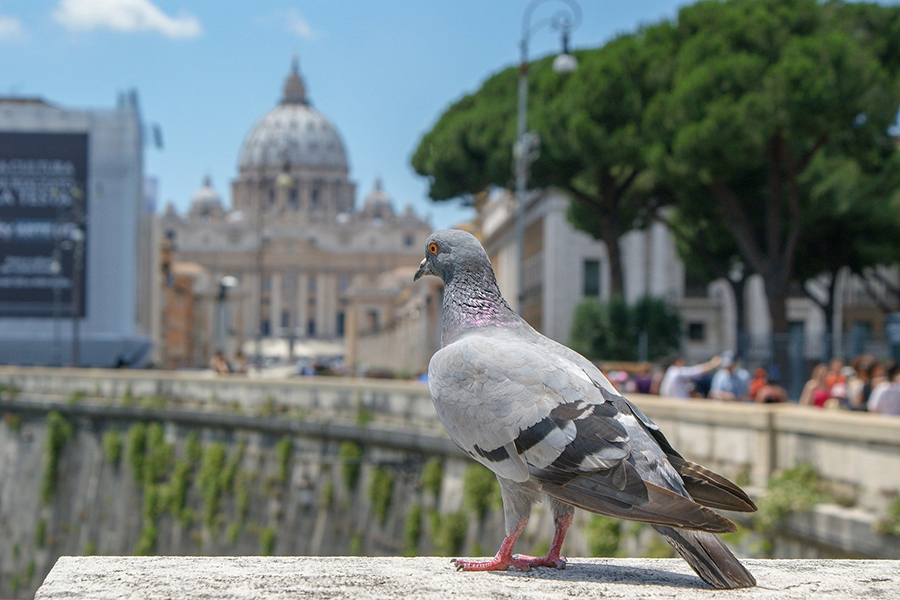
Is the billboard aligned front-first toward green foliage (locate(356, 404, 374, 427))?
yes

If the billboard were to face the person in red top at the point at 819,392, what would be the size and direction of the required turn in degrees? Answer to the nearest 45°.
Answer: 0° — it already faces them

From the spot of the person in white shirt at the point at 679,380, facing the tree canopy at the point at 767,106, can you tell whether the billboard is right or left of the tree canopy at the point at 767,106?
left

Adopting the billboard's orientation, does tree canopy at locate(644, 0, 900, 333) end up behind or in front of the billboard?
in front

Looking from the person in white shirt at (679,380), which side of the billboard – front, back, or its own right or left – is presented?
front

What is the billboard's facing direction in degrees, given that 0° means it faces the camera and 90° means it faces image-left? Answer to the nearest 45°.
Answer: approximately 0°

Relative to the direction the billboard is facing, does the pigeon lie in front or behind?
in front
